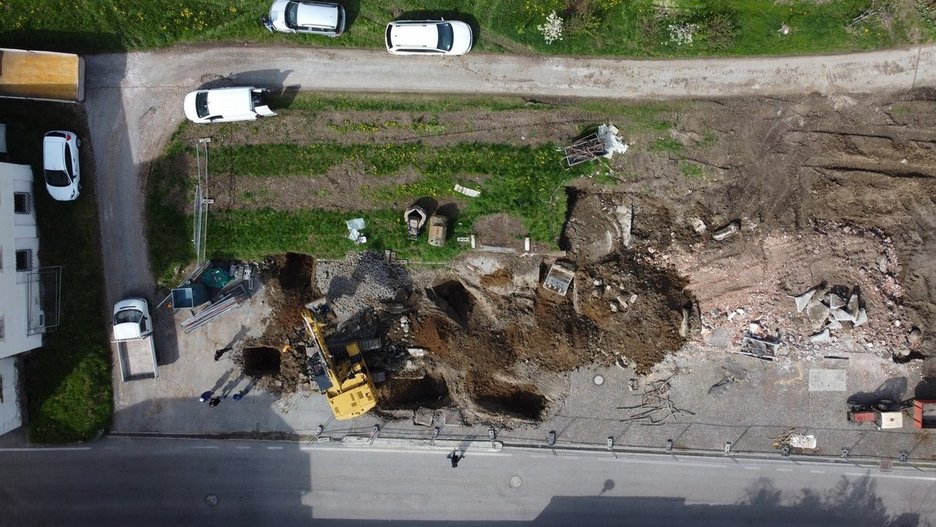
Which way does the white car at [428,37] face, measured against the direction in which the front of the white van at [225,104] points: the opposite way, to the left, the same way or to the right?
the opposite way

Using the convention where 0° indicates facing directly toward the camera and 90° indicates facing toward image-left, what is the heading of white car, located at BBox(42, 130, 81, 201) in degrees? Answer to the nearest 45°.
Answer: approximately 0°

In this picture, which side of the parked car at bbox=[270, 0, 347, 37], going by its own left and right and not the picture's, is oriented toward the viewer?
left

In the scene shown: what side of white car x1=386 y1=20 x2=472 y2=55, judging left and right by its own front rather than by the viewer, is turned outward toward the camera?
right

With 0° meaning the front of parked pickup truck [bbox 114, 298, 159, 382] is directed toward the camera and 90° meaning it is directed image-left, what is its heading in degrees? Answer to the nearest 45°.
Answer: approximately 180°

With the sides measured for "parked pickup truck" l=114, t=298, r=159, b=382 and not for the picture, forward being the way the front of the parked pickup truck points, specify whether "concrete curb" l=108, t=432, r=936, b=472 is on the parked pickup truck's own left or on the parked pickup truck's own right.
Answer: on the parked pickup truck's own right
